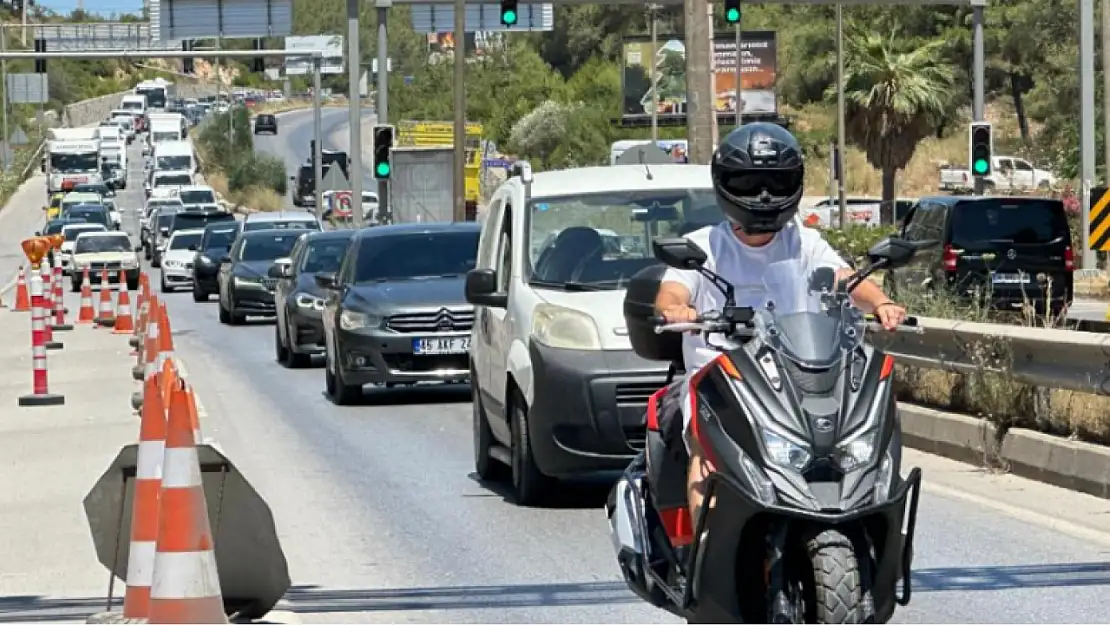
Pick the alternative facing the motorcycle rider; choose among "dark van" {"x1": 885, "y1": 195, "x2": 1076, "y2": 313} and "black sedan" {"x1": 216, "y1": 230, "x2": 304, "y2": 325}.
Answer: the black sedan

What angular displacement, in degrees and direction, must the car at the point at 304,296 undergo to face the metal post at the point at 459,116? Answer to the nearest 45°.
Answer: approximately 180°

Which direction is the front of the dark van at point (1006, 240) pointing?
away from the camera

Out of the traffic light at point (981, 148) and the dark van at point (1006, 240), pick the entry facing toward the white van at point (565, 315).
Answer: the traffic light

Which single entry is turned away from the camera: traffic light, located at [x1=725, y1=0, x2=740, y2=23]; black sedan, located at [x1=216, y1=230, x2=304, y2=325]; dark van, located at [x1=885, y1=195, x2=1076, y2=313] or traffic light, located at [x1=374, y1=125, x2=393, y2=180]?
the dark van

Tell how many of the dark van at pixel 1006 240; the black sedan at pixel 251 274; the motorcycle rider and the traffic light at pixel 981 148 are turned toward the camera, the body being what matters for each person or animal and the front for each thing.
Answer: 3

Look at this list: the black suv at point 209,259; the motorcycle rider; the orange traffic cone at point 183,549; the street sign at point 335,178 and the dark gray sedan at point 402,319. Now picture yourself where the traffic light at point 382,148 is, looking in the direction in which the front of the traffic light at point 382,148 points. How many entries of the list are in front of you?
3

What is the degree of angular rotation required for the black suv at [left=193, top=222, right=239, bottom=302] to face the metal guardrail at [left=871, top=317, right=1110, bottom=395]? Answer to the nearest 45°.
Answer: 0° — it already faces it

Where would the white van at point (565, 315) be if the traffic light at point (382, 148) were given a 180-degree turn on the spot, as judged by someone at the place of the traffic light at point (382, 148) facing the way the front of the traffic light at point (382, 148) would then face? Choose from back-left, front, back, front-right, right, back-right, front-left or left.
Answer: back

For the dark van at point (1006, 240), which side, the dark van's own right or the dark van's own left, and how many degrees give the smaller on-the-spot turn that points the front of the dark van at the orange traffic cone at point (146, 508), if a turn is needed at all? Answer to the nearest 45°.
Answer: approximately 180°

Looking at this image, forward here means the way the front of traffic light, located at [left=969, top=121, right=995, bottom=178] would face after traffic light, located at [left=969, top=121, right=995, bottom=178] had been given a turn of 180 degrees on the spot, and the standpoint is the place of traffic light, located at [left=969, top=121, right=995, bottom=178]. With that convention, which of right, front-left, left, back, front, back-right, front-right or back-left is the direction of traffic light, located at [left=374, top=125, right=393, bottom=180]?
left

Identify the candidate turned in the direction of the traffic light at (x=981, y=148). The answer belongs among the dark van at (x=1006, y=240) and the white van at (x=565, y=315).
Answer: the dark van

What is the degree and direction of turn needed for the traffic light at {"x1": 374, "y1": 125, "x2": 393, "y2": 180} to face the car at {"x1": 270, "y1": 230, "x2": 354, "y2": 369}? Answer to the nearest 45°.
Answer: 0° — it already faces it

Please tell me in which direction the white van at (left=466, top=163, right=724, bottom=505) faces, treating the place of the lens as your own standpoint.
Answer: facing the viewer

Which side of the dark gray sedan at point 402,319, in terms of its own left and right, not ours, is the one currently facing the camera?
front

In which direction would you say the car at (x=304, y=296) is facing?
toward the camera

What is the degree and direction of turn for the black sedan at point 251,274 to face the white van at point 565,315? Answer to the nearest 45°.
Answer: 0° — it already faces it
